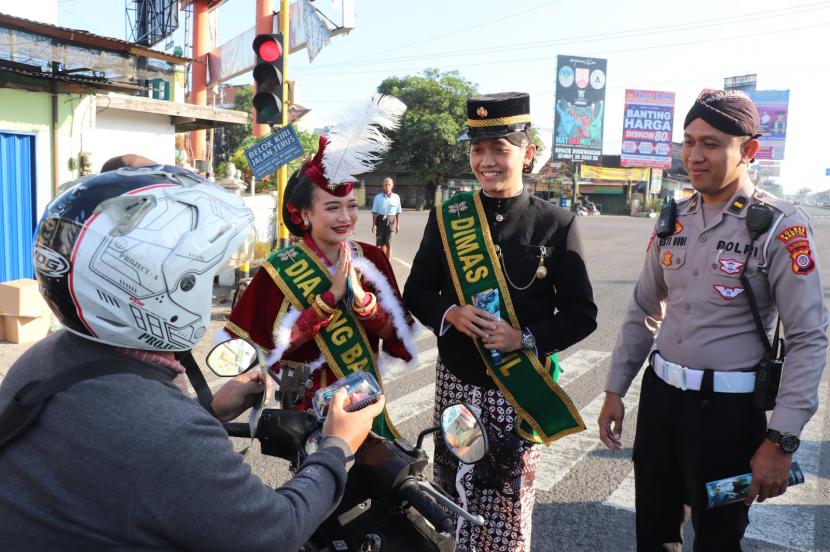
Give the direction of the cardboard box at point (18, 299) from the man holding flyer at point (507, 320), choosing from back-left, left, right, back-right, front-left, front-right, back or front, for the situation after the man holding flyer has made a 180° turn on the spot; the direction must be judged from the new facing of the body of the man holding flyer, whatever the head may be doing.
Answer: left

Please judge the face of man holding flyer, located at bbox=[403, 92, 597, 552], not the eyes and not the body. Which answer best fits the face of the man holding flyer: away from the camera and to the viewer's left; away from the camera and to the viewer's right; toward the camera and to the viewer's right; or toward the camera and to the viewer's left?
toward the camera and to the viewer's left

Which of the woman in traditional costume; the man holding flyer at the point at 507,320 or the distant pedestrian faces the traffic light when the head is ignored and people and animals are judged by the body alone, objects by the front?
the distant pedestrian

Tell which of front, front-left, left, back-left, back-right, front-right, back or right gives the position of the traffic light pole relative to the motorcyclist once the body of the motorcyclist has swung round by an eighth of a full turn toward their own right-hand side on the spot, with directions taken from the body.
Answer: left

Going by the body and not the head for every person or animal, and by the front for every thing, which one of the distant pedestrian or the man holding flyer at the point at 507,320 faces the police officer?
the distant pedestrian

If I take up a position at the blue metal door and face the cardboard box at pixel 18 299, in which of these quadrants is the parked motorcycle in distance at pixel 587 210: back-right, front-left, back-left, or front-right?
back-left

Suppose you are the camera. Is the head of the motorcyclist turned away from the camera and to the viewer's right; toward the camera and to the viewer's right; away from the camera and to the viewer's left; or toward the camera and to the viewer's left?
away from the camera and to the viewer's right

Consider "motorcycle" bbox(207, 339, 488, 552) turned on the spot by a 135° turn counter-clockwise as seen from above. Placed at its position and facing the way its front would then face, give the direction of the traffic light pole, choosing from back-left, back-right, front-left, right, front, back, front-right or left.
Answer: right

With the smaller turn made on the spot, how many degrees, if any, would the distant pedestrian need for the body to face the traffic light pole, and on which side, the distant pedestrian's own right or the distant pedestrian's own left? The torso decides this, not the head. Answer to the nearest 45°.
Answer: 0° — they already face it

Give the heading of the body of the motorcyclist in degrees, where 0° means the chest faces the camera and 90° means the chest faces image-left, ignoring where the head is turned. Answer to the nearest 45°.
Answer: approximately 225°

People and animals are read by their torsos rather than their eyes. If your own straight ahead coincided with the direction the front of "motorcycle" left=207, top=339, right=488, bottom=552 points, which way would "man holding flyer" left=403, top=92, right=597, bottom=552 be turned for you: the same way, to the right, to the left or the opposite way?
the opposite way
